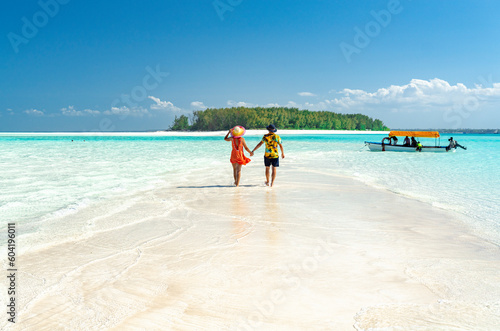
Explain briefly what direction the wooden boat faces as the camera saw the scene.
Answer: facing to the left of the viewer
